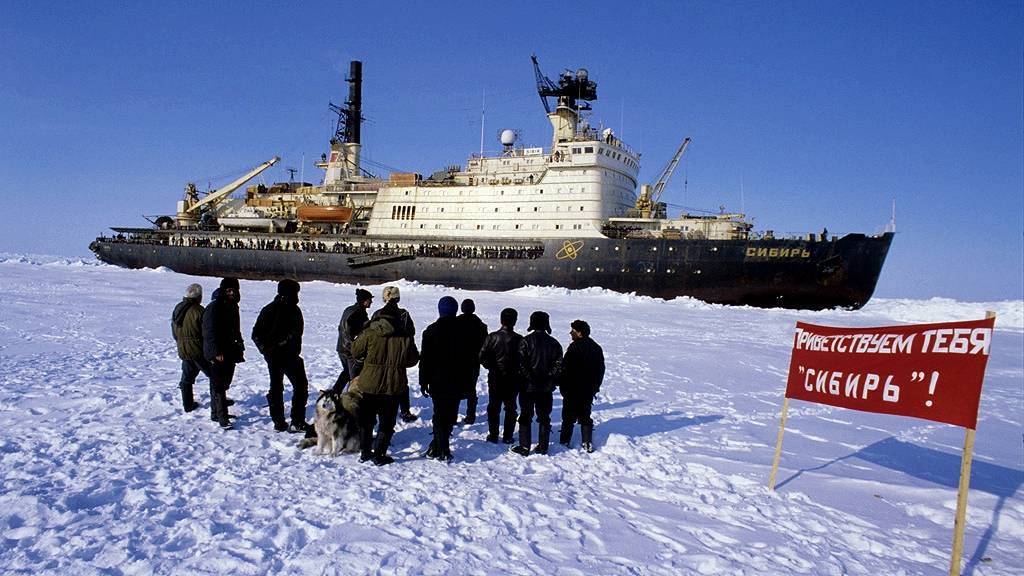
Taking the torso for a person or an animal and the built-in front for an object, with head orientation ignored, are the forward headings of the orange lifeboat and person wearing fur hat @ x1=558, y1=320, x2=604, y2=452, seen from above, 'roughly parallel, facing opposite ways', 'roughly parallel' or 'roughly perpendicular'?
roughly perpendicular

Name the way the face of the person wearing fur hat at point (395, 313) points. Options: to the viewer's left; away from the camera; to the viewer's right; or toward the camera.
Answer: away from the camera

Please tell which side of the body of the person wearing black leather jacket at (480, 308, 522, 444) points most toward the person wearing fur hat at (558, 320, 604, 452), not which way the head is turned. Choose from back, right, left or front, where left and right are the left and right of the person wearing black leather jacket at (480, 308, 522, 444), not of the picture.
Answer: right

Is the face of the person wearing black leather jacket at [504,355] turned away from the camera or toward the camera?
away from the camera

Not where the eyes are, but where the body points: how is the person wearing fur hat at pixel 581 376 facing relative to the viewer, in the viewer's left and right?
facing away from the viewer and to the left of the viewer

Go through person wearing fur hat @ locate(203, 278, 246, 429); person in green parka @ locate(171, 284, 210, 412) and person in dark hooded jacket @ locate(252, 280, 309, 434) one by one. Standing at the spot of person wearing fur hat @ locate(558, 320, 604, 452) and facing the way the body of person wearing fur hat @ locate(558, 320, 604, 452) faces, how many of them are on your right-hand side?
0

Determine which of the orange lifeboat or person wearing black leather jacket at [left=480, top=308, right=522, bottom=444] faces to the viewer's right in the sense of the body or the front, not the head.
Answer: the orange lifeboat

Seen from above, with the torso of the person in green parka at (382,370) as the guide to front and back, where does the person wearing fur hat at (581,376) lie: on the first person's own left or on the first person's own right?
on the first person's own right

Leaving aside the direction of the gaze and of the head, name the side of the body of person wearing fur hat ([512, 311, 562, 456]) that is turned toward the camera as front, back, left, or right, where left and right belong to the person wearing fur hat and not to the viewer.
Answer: back

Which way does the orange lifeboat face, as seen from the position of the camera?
facing to the right of the viewer

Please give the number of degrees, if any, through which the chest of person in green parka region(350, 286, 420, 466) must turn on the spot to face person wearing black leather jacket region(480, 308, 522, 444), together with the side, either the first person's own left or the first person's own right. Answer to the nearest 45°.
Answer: approximately 90° to the first person's own right

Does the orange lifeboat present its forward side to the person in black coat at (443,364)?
no

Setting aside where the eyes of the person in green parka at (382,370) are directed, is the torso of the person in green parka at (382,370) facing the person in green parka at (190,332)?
no

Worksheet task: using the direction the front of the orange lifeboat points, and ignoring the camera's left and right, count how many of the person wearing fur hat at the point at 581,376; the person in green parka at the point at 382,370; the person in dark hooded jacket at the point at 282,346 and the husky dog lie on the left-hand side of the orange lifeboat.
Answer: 0

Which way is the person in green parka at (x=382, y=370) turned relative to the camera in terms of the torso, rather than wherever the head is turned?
away from the camera

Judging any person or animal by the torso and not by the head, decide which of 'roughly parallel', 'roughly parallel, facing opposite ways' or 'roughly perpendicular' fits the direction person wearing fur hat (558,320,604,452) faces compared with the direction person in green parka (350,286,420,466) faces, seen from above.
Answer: roughly parallel

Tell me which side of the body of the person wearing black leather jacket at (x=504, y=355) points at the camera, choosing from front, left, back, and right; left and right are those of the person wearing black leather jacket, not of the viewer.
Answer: back
